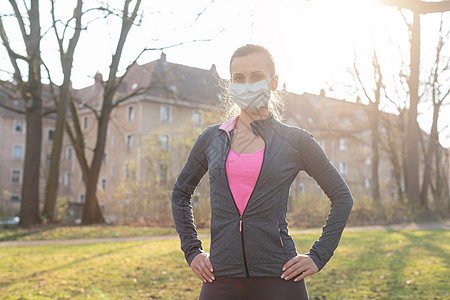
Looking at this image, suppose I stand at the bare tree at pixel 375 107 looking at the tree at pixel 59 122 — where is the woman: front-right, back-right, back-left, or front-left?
front-left

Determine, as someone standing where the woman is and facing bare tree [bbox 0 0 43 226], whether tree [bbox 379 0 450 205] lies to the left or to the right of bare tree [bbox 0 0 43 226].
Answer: right

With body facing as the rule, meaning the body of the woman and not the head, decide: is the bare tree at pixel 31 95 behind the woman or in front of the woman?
behind

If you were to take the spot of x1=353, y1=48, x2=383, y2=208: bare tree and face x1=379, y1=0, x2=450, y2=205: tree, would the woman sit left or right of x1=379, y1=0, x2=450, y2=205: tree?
right

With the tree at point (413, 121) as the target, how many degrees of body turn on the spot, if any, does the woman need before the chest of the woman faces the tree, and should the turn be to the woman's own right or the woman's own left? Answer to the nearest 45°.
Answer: approximately 180°

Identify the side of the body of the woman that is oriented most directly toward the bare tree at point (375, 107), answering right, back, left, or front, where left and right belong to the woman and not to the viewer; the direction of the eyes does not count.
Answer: back

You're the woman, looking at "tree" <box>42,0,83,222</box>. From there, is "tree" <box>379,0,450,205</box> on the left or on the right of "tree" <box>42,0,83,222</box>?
right

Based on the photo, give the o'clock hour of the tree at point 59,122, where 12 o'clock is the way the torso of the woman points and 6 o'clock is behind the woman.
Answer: The tree is roughly at 5 o'clock from the woman.

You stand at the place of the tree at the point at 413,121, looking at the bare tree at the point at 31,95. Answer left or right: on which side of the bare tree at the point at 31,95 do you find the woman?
left

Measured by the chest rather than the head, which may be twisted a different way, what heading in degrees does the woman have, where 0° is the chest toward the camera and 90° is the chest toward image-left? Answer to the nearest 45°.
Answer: approximately 0°
